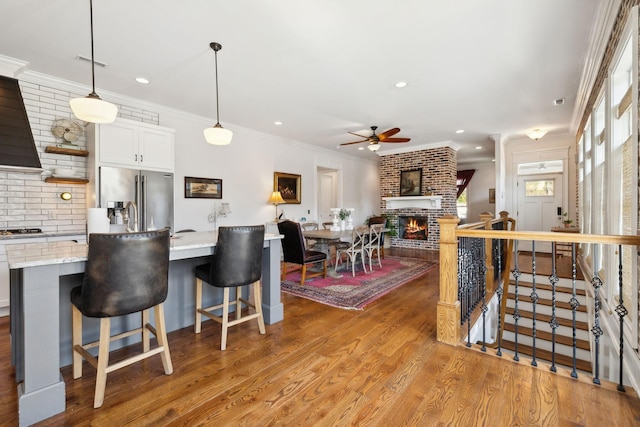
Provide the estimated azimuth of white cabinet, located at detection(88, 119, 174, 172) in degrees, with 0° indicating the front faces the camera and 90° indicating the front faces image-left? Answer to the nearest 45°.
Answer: approximately 315°

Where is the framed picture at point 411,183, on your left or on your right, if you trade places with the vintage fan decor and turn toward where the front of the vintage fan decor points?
on your left

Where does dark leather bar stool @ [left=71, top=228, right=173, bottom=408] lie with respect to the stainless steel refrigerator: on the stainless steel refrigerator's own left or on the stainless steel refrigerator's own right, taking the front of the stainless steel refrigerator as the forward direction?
on the stainless steel refrigerator's own right

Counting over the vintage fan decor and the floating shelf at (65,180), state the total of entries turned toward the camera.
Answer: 2

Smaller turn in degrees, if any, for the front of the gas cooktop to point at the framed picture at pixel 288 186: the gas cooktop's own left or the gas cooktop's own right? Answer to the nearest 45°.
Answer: approximately 90° to the gas cooktop's own left

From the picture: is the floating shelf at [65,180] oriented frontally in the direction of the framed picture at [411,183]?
no

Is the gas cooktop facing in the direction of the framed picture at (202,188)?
no

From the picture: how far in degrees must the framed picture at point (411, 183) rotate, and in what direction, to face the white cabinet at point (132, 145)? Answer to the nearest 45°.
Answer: approximately 45° to its right

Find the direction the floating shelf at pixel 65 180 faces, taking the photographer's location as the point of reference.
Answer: facing the viewer

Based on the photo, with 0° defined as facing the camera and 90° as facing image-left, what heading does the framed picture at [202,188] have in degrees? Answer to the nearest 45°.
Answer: approximately 315°

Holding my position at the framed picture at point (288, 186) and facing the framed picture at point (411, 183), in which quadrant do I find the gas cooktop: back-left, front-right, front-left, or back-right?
back-right

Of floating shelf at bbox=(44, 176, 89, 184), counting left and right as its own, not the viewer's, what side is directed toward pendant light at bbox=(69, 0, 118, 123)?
front

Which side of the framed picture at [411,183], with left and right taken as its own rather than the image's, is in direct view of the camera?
front
